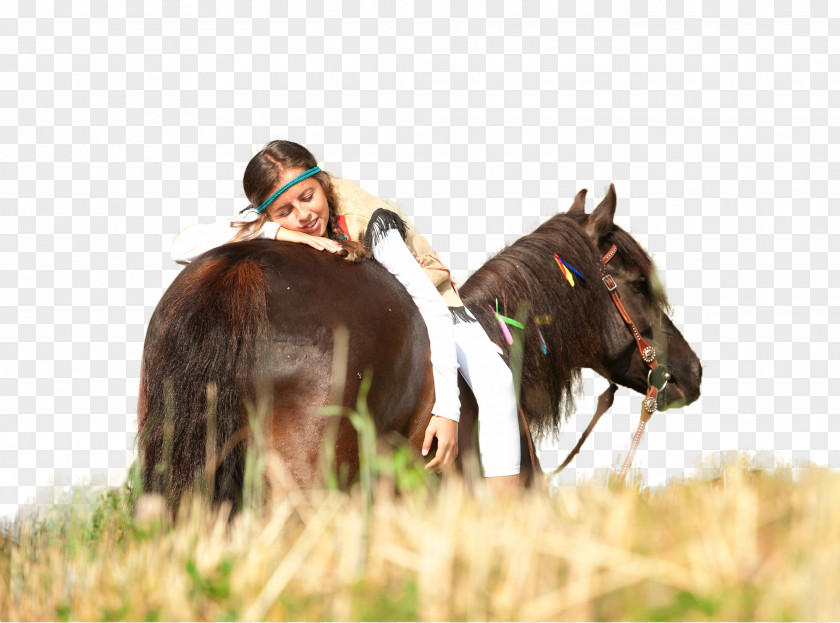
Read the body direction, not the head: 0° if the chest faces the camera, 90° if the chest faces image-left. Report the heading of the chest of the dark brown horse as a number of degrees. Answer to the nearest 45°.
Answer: approximately 225°
